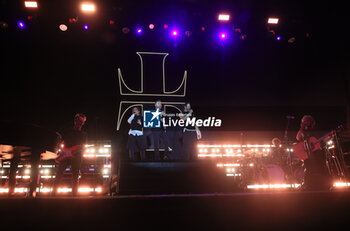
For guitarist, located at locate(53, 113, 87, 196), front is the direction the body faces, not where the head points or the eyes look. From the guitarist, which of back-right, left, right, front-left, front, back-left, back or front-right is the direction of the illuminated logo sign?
back

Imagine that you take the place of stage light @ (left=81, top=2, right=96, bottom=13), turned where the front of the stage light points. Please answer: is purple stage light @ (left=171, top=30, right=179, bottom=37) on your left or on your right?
on your left

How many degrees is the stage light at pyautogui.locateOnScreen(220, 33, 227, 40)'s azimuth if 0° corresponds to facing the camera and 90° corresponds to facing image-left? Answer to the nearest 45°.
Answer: approximately 0°

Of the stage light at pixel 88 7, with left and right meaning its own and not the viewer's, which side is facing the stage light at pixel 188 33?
left

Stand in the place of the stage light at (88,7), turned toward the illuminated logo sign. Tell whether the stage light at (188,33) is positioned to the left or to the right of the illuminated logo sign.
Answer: right

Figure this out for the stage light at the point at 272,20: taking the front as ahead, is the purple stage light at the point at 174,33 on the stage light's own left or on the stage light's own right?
on the stage light's own right

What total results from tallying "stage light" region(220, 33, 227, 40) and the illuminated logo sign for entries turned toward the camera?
2
